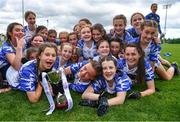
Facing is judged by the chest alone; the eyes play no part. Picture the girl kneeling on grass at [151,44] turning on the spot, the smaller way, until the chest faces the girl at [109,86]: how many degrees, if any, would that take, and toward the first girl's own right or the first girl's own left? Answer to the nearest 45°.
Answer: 0° — they already face them

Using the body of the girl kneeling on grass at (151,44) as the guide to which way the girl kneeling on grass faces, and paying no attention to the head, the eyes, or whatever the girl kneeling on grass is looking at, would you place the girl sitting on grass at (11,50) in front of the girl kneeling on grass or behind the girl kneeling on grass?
in front

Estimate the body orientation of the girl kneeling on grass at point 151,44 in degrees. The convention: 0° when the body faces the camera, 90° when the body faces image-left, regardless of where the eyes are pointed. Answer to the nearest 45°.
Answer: approximately 45°
